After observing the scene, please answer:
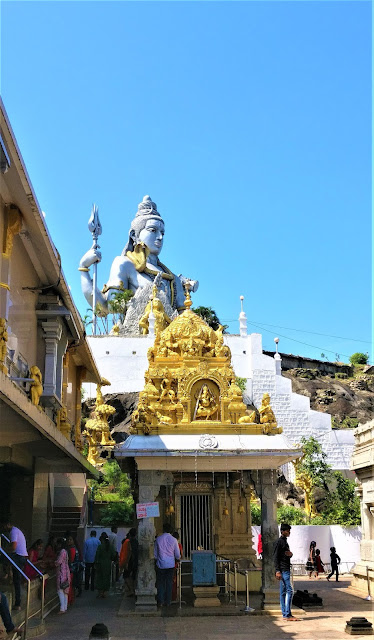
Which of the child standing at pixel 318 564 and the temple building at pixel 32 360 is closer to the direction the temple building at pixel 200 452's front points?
the temple building

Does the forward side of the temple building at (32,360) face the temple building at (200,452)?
yes

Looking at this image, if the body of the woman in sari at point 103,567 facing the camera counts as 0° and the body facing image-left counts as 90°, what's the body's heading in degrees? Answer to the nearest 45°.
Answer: approximately 180°

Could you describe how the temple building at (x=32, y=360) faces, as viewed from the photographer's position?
facing to the right of the viewer

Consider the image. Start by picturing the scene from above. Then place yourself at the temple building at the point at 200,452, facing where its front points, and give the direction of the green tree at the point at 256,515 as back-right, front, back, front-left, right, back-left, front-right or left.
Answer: back

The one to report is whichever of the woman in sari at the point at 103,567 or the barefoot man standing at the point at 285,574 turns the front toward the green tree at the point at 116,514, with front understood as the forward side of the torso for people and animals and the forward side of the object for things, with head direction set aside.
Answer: the woman in sari

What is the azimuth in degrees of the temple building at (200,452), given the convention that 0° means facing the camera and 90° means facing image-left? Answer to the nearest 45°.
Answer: approximately 0°
